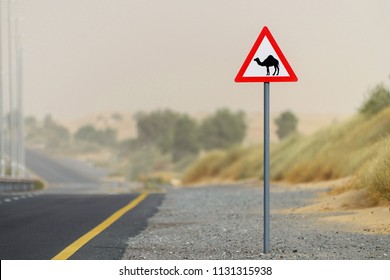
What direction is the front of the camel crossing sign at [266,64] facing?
toward the camera

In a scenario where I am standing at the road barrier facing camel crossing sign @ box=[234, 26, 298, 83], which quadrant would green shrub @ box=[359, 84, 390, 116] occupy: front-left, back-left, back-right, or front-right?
front-left

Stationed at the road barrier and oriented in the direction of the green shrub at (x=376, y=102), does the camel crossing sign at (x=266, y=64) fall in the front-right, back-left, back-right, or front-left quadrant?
front-right

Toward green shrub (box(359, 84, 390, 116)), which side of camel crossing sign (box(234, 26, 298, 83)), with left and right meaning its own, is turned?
back

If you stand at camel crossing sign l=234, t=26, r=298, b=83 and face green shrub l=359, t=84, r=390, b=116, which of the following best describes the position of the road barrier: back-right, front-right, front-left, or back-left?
front-left

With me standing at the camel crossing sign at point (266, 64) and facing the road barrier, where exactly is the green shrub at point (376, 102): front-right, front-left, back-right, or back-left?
front-right

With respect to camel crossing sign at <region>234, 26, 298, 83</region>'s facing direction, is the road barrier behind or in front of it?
behind
